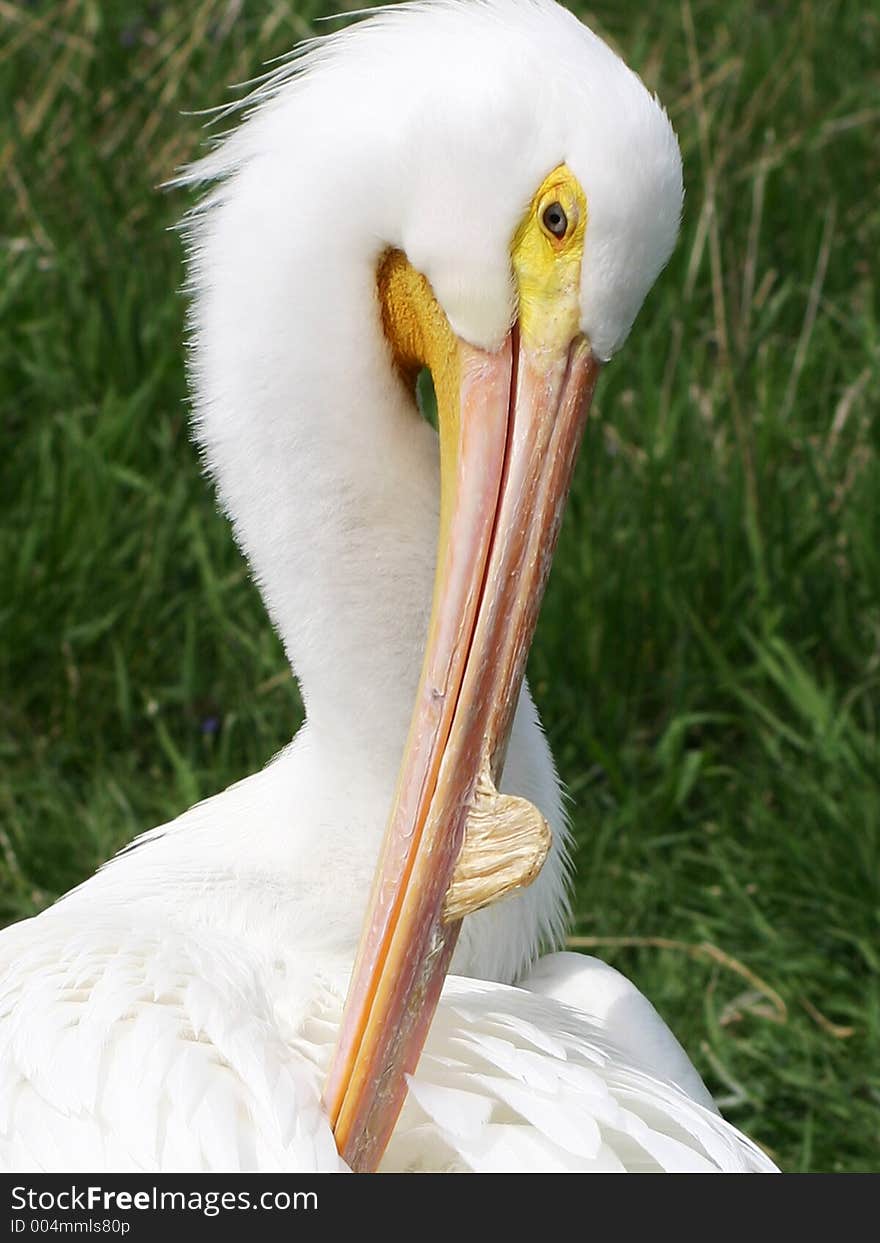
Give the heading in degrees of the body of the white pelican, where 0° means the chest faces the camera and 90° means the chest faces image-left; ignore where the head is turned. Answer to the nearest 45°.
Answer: approximately 225°
